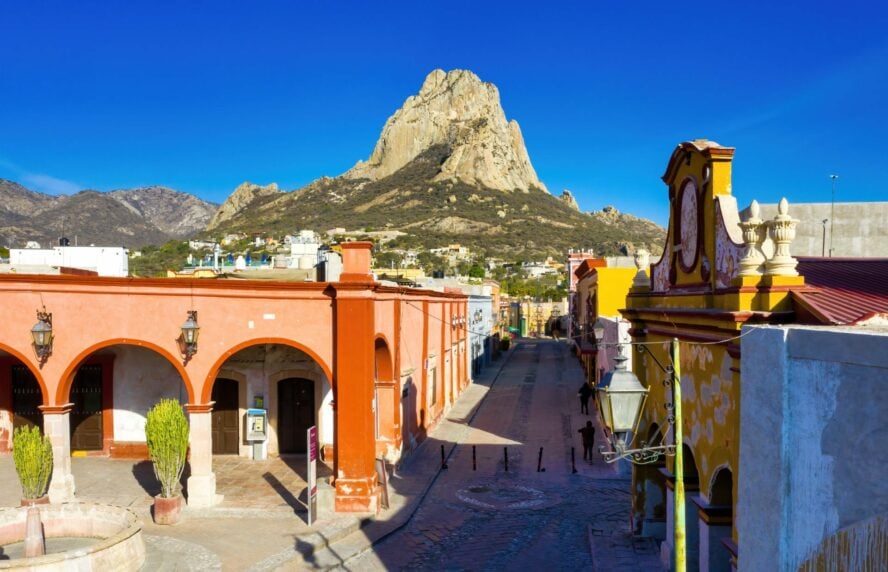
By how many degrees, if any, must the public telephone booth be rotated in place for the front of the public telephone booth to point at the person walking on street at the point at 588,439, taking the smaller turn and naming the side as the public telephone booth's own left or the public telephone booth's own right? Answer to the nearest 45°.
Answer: approximately 90° to the public telephone booth's own left

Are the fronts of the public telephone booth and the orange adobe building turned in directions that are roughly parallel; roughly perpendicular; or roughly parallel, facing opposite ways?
roughly parallel

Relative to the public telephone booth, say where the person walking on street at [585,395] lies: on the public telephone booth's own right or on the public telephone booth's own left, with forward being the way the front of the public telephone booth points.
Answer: on the public telephone booth's own left

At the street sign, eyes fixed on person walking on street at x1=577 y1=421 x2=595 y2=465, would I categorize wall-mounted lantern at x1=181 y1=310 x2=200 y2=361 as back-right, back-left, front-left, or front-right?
back-left

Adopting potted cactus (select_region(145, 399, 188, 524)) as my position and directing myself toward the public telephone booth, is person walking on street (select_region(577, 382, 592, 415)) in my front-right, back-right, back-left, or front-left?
front-right

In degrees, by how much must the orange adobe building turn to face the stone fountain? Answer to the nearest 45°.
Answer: approximately 45° to its right

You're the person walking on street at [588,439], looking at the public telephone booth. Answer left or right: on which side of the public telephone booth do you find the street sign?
left

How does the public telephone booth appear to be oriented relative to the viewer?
toward the camera

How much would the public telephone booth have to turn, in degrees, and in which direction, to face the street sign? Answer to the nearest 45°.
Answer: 0° — it already faces it

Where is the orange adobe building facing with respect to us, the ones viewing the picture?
facing the viewer
